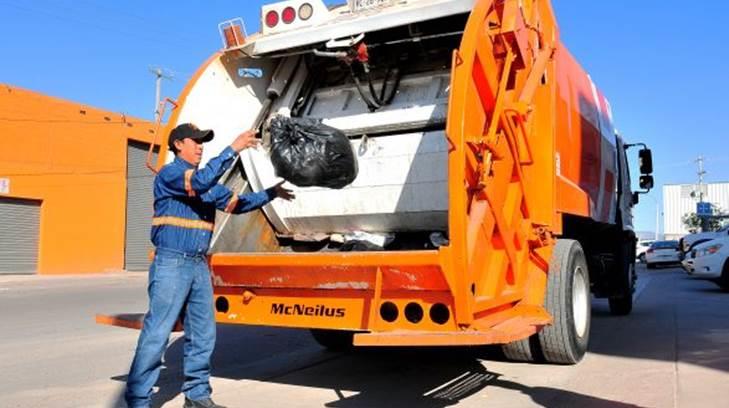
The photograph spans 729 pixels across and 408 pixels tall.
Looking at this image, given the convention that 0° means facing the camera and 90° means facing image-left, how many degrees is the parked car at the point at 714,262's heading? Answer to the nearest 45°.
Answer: approximately 45°

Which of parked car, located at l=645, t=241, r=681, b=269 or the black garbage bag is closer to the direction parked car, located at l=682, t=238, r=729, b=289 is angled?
the black garbage bag

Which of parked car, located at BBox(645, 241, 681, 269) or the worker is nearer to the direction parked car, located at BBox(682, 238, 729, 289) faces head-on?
the worker

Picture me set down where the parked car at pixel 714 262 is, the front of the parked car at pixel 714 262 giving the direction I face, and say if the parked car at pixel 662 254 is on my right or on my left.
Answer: on my right

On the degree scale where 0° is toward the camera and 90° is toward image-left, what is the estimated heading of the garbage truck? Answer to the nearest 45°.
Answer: approximately 225°

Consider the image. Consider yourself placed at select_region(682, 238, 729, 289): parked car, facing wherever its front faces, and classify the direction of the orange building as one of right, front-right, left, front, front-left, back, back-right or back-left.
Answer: front-right
